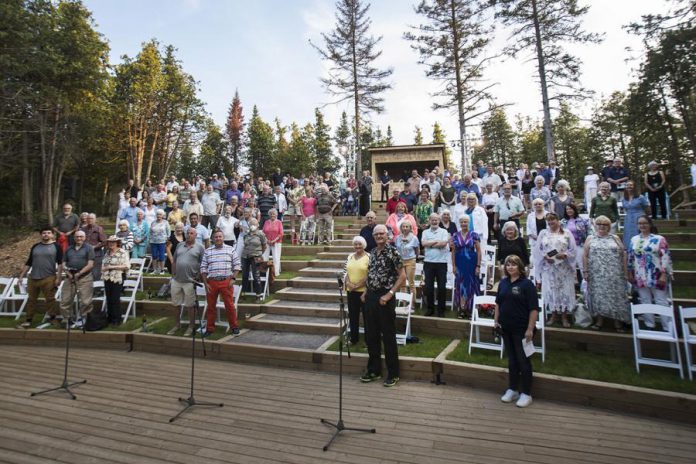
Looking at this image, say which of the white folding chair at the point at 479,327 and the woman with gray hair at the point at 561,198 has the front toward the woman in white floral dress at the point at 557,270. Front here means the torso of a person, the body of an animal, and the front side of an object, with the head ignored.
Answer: the woman with gray hair

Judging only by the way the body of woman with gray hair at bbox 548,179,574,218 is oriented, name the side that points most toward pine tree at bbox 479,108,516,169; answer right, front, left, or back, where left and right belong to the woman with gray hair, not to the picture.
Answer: back

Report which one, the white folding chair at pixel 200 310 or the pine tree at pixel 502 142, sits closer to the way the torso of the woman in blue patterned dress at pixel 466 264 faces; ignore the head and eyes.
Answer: the white folding chair

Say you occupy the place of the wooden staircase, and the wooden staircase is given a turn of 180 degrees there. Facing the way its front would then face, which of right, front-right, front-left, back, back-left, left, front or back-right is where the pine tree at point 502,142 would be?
front-right

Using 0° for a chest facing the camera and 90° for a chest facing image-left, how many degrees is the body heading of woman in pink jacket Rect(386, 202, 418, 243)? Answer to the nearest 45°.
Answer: approximately 0°

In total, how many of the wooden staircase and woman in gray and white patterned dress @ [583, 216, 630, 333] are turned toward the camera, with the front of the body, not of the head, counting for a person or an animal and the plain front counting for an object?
2

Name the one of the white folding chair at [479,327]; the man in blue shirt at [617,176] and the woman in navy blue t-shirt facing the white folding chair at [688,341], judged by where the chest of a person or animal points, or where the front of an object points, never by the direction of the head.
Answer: the man in blue shirt

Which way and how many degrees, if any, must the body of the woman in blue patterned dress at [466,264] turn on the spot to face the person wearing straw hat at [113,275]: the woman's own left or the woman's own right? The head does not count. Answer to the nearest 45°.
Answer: approximately 90° to the woman's own right

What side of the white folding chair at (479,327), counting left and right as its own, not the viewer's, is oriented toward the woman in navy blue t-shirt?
front
